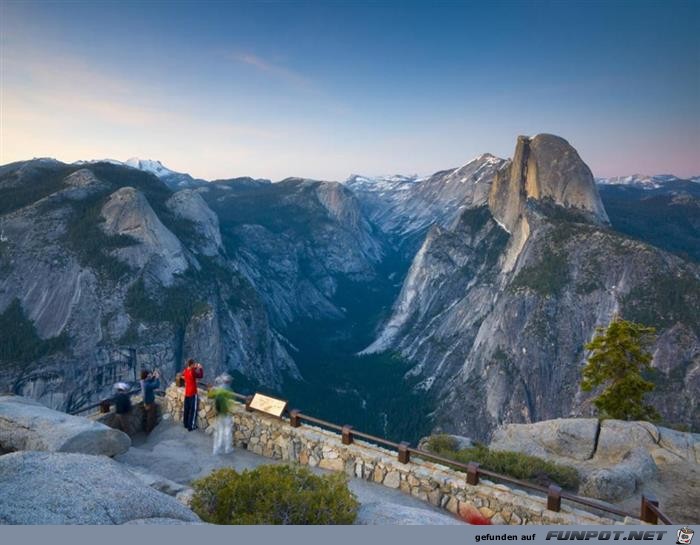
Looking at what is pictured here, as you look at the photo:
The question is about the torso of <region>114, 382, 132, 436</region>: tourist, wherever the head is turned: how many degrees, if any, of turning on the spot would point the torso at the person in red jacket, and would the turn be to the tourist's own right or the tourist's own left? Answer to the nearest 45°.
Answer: approximately 135° to the tourist's own right

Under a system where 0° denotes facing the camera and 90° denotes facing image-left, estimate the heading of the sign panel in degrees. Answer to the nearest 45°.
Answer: approximately 45°

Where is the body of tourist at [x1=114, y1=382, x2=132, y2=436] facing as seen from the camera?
away from the camera

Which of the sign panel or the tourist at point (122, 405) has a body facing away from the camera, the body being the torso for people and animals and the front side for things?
the tourist

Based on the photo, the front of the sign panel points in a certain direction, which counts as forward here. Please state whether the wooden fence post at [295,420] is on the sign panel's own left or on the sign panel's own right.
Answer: on the sign panel's own left

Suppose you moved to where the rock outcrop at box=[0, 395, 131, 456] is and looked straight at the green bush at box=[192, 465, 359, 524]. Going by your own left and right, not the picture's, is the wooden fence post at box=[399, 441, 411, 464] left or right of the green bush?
left
